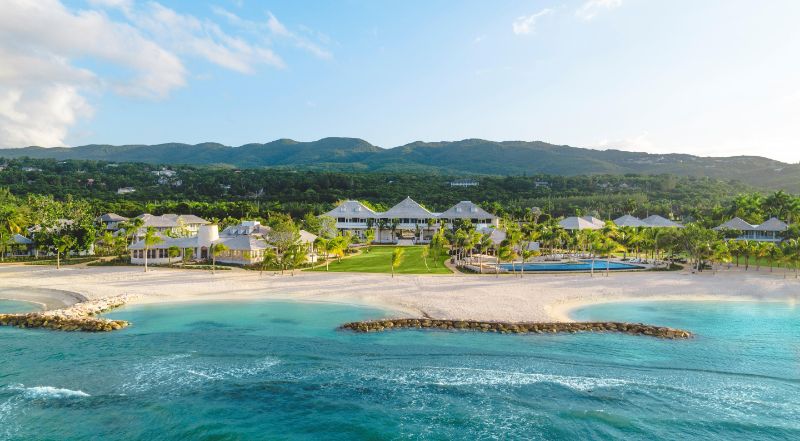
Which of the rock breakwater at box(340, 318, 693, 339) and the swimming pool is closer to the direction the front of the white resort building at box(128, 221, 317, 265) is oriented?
the rock breakwater

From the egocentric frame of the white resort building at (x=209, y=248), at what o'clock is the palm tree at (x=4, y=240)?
The palm tree is roughly at 4 o'clock from the white resort building.

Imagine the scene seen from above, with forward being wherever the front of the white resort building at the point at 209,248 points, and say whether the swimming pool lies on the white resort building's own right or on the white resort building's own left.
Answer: on the white resort building's own left

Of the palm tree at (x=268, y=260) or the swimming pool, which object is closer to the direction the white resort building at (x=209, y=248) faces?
the palm tree

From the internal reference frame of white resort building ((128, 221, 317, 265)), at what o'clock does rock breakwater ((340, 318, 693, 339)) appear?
The rock breakwater is roughly at 11 o'clock from the white resort building.

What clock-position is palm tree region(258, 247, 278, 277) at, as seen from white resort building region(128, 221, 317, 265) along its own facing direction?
The palm tree is roughly at 11 o'clock from the white resort building.

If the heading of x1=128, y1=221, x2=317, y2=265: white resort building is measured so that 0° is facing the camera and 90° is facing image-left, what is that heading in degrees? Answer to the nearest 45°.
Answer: approximately 0°

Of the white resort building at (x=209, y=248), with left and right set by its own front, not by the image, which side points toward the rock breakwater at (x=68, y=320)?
front

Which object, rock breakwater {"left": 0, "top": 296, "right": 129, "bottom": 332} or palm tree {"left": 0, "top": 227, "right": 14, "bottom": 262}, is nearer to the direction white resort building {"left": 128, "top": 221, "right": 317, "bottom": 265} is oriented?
the rock breakwater
